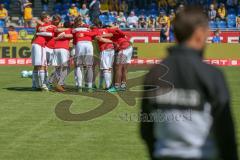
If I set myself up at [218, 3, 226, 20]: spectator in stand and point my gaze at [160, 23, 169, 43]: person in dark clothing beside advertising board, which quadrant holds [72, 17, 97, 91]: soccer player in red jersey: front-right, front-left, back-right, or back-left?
front-left

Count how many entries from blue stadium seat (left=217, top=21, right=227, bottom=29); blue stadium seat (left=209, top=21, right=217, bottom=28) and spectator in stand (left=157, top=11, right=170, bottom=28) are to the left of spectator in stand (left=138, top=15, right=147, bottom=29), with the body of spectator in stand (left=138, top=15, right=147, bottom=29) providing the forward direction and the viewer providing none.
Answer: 3

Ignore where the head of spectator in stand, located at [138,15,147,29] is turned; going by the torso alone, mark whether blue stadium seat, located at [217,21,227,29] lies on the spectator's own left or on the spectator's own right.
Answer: on the spectator's own left

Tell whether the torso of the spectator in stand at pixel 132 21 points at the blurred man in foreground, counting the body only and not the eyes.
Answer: yes

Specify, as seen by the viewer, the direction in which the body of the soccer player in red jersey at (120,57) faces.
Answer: to the viewer's left

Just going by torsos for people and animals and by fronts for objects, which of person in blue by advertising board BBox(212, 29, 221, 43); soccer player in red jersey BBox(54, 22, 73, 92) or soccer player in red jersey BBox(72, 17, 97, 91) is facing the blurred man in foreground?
the person in blue by advertising board

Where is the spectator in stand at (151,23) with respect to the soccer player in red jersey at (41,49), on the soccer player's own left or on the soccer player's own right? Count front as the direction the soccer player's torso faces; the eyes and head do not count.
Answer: on the soccer player's own left

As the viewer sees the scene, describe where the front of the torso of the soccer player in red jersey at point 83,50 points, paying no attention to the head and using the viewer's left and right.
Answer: facing away from the viewer

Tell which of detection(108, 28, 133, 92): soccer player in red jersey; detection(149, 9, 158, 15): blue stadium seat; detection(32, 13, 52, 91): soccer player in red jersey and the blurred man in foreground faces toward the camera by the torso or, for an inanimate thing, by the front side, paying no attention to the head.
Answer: the blue stadium seat

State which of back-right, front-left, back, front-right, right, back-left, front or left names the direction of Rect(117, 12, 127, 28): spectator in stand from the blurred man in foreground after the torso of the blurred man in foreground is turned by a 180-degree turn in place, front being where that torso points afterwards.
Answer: back-right

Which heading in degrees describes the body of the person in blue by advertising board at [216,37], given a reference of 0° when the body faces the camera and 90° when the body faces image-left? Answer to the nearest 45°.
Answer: approximately 0°

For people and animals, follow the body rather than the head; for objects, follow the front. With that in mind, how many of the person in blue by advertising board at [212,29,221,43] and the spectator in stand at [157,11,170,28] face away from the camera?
0

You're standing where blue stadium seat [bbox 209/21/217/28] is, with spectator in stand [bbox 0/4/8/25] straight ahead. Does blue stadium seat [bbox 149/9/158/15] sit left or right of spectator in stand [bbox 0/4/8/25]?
right

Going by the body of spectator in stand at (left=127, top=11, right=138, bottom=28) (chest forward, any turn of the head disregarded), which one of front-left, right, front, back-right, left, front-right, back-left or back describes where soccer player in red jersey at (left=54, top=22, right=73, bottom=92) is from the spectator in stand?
front

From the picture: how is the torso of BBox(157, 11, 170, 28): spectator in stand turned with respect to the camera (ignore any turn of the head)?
toward the camera

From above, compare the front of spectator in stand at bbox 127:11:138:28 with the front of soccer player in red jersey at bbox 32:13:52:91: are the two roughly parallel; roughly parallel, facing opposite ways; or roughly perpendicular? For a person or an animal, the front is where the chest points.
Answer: roughly perpendicular
